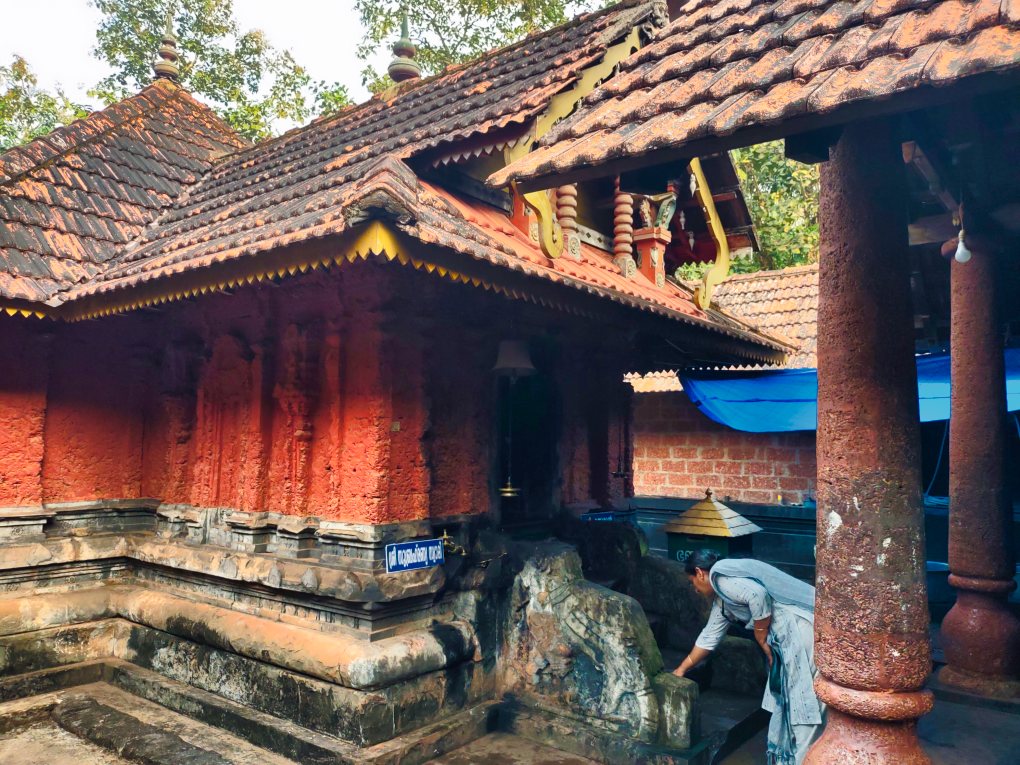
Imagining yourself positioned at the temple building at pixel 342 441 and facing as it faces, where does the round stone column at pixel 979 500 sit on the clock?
The round stone column is roughly at 11 o'clock from the temple building.

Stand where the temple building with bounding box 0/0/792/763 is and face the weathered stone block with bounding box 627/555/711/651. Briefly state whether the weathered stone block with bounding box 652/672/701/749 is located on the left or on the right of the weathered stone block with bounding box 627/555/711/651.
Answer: right

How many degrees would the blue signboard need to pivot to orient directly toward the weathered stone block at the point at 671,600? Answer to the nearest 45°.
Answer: approximately 90° to its left

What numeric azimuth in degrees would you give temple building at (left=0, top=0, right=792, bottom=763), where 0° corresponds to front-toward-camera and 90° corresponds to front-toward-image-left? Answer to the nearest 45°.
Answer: approximately 315°

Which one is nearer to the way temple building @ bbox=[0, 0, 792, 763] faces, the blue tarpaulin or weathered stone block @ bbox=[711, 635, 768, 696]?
the weathered stone block

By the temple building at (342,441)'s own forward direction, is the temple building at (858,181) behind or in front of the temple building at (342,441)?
in front

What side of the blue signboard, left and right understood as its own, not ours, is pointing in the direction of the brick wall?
left

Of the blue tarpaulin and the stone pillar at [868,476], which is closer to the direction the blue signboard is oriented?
the stone pillar

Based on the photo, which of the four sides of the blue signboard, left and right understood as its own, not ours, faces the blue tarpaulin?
left

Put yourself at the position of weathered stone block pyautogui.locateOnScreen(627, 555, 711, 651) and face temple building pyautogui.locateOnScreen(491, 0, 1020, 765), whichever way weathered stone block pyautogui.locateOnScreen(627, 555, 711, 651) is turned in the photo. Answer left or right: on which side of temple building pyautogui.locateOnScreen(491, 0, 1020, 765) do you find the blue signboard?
right

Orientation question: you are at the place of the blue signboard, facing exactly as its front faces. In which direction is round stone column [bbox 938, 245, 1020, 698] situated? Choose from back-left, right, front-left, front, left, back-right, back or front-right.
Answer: front-left

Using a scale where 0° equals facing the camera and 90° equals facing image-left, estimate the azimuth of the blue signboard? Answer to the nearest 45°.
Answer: approximately 315°
